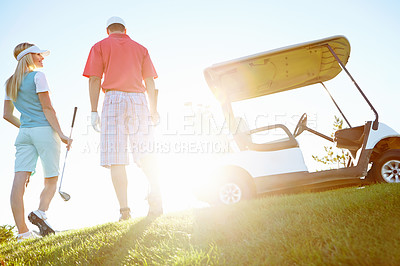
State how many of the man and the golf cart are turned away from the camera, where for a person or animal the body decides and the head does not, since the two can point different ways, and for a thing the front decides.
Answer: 1

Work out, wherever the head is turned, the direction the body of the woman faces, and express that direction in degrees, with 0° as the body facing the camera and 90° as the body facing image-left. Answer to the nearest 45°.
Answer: approximately 225°

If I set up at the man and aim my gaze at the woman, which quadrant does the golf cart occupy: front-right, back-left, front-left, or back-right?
back-right

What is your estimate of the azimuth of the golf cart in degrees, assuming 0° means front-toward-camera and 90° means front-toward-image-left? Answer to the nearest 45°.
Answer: approximately 270°

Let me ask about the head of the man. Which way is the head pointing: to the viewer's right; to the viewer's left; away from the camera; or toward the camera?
away from the camera

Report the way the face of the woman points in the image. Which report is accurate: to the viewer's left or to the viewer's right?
to the viewer's right

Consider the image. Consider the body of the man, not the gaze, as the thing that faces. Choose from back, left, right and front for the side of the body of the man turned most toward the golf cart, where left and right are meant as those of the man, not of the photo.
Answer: right

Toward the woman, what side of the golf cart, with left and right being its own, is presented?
back

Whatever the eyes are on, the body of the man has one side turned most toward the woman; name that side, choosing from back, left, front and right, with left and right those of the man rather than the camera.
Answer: left

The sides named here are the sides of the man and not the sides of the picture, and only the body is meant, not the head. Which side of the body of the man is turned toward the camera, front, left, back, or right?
back
